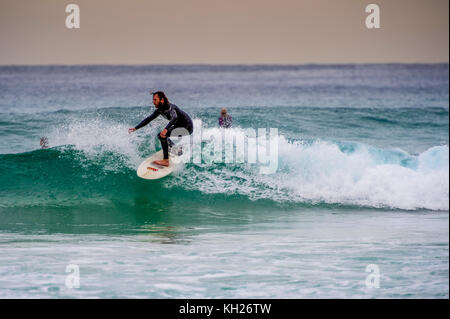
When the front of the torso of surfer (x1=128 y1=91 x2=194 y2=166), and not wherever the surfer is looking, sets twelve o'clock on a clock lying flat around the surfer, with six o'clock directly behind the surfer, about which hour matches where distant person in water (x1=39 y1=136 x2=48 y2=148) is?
The distant person in water is roughly at 2 o'clock from the surfer.

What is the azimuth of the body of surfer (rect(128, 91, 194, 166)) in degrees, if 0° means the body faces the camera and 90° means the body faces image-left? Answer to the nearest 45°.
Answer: approximately 90°
